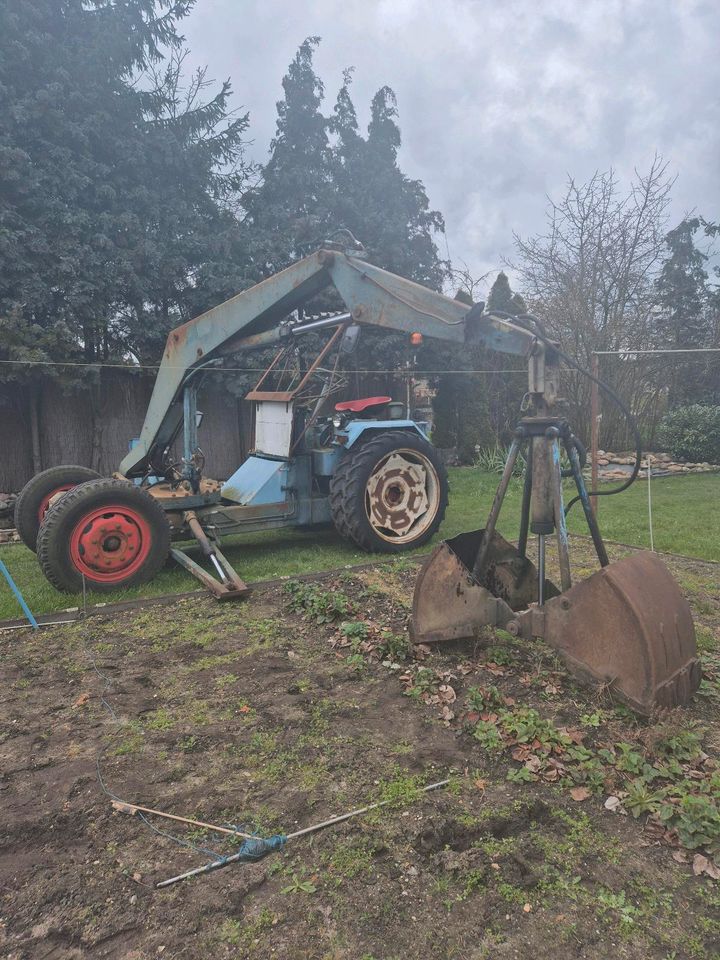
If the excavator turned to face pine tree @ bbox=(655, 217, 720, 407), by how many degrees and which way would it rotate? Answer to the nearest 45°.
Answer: approximately 180°

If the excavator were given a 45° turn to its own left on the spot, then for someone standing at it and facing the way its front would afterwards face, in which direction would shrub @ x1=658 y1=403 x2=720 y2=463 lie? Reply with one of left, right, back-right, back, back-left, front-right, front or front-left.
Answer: back-left

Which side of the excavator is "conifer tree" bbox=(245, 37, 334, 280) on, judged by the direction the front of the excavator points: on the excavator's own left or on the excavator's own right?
on the excavator's own right

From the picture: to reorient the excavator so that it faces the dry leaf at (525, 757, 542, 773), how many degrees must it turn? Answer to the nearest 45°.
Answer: approximately 45° to its left

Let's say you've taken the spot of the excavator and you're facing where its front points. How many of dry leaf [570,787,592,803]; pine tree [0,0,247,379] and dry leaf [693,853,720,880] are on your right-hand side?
1

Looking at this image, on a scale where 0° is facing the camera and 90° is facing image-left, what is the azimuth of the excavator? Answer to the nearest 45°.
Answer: approximately 45°

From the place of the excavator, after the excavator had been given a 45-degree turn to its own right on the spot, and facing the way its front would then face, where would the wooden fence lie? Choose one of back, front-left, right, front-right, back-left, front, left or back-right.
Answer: front-right
